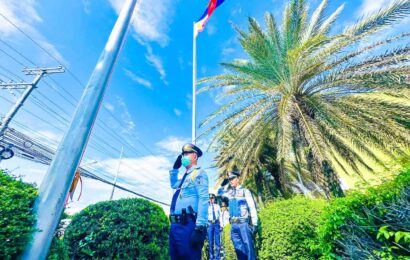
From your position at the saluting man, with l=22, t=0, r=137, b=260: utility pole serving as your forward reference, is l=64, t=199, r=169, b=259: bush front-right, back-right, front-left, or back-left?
front-right

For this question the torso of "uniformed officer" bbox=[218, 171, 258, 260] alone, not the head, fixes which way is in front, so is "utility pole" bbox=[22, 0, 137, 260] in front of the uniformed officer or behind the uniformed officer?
in front

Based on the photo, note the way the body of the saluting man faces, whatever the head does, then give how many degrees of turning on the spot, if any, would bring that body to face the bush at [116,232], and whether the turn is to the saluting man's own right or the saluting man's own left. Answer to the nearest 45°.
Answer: approximately 45° to the saluting man's own right

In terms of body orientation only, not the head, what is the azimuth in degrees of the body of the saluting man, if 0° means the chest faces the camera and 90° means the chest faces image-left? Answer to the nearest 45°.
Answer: approximately 45°

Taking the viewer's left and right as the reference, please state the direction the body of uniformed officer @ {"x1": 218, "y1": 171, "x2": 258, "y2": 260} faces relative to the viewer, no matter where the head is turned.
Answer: facing the viewer and to the left of the viewer

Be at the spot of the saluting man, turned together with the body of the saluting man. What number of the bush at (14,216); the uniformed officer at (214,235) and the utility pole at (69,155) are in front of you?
2

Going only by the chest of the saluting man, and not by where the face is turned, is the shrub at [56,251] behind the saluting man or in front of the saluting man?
in front

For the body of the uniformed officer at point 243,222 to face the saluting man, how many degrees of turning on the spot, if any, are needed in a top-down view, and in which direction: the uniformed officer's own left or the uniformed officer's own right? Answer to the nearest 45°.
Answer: approximately 45° to the uniformed officer's own left

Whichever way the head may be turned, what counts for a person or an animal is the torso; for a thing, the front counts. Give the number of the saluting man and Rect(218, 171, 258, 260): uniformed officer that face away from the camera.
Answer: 0

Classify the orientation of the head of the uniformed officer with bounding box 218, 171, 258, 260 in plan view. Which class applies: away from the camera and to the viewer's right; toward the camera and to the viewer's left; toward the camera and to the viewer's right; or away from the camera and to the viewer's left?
toward the camera and to the viewer's left

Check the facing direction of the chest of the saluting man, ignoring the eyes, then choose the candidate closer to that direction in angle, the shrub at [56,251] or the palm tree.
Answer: the shrub
